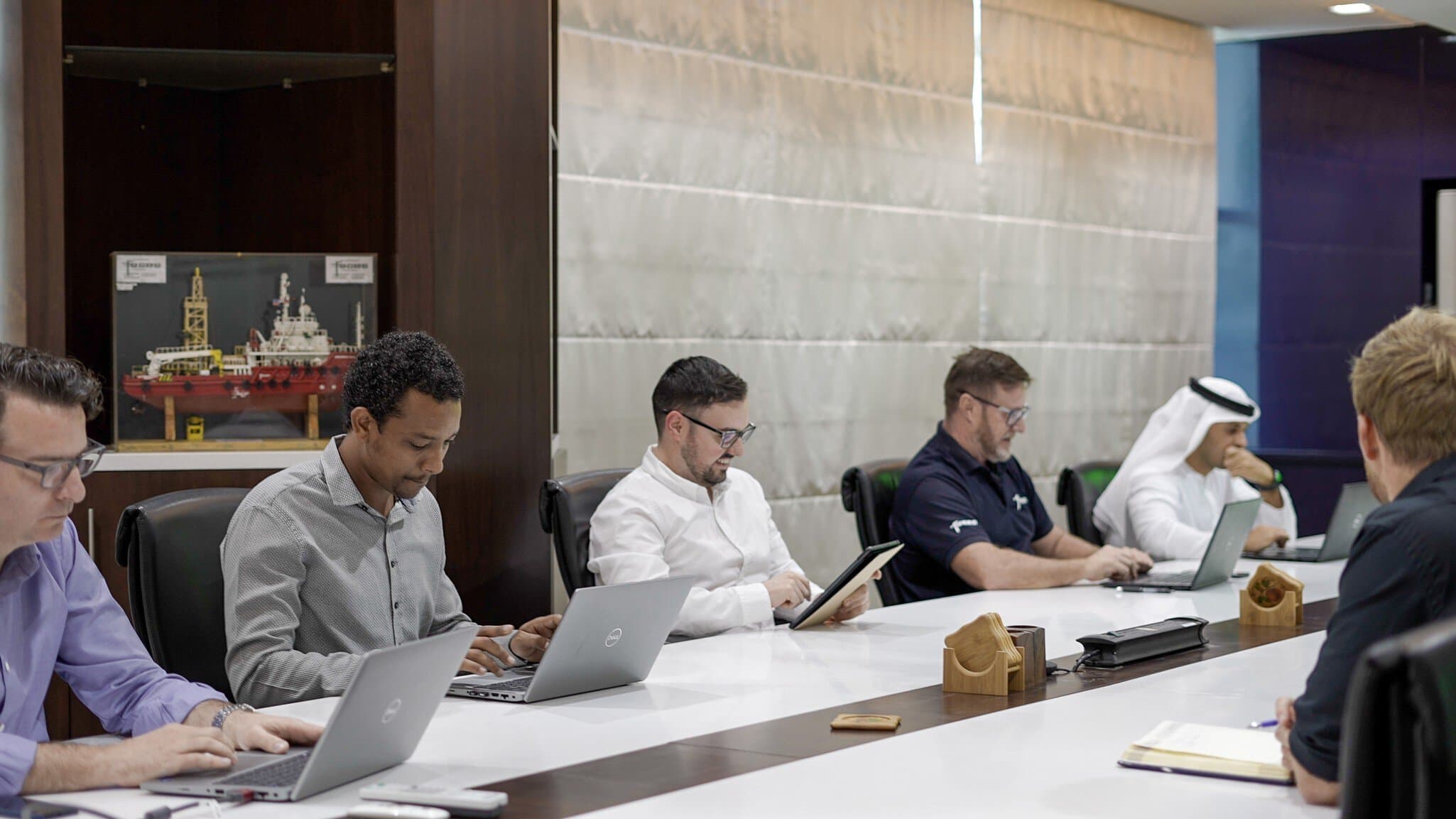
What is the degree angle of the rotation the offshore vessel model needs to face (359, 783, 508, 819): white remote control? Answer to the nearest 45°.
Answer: approximately 90° to its right

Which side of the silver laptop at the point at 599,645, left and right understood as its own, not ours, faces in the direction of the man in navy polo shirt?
right

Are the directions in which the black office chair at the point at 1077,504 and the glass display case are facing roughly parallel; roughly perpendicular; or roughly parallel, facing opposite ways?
roughly parallel

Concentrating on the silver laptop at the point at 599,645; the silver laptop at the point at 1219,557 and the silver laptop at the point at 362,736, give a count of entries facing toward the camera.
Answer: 0

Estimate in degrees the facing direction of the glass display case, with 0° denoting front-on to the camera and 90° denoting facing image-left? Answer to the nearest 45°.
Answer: approximately 0°

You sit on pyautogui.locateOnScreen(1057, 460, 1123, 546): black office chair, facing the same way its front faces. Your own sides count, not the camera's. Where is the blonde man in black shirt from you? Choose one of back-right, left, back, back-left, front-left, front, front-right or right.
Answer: front-right

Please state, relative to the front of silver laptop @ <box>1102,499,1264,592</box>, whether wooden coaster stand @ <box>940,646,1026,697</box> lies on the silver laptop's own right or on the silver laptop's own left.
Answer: on the silver laptop's own left

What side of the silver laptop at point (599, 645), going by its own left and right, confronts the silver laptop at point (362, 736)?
left

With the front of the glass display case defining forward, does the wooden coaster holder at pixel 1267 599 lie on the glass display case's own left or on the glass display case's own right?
on the glass display case's own left

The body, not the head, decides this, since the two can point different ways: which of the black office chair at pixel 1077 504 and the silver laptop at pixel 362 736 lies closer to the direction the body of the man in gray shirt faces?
the silver laptop

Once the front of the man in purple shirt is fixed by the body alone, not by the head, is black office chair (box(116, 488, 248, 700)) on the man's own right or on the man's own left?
on the man's own left

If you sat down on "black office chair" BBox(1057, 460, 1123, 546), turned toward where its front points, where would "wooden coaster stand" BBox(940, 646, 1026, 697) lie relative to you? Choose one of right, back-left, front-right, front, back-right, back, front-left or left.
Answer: front-right

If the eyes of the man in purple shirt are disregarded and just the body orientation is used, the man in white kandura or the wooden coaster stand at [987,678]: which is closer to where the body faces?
the wooden coaster stand

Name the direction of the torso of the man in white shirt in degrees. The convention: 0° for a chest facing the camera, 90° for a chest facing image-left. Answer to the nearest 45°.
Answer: approximately 315°

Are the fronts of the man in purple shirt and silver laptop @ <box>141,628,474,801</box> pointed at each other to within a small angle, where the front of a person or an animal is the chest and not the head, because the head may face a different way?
yes
